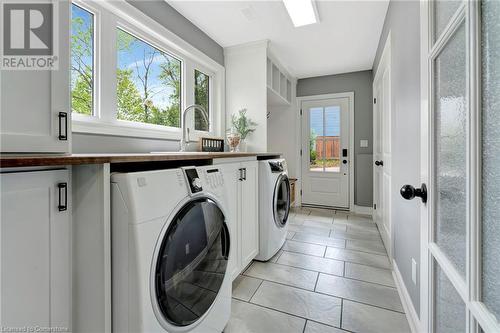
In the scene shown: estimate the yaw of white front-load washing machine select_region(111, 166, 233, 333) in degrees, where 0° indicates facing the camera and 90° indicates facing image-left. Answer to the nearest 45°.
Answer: approximately 315°

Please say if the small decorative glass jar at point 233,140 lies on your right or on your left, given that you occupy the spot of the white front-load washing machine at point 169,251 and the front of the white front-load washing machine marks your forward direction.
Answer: on your left

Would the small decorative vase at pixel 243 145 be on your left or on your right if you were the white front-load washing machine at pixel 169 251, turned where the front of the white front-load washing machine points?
on your left

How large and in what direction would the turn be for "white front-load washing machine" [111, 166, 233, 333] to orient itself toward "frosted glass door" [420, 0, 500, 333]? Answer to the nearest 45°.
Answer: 0° — it already faces it

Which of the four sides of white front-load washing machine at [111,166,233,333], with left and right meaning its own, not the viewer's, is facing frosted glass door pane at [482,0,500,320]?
front

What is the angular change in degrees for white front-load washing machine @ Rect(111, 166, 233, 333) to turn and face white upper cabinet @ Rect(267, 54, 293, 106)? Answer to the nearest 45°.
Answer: approximately 90° to its left

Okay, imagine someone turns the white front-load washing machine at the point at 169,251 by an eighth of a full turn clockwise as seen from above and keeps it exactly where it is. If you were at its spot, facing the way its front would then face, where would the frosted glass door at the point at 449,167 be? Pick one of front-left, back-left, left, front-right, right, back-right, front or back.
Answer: front-left

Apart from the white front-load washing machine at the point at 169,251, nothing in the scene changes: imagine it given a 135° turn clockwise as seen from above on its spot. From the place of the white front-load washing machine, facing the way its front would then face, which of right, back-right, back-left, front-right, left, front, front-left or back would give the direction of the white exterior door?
back-right
